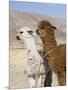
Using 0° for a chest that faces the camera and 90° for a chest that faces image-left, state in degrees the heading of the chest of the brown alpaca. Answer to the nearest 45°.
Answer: approximately 90°

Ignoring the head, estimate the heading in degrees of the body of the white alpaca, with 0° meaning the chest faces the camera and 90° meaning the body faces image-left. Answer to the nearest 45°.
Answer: approximately 45°
